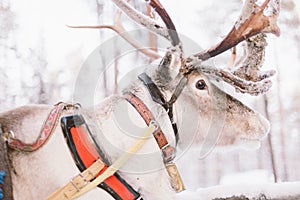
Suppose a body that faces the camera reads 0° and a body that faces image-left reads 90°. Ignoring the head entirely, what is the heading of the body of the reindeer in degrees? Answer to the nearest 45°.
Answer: approximately 270°
